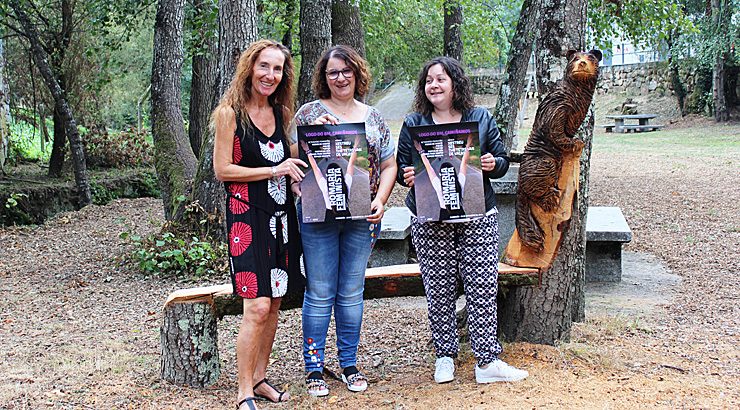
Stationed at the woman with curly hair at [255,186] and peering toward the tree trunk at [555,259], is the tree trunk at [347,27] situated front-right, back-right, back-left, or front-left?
front-left

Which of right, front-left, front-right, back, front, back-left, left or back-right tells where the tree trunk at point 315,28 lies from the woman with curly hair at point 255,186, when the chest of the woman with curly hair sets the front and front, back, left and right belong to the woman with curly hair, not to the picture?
back-left

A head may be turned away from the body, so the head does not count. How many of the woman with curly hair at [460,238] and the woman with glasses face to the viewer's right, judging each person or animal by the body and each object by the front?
0

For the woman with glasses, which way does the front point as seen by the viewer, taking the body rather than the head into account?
toward the camera

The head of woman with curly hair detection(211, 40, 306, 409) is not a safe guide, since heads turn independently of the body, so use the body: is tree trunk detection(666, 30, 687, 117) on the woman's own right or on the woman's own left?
on the woman's own left

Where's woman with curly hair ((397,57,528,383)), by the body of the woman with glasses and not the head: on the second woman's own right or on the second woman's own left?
on the second woman's own left

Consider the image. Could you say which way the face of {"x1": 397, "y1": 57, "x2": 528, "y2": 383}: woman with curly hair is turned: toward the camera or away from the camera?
toward the camera

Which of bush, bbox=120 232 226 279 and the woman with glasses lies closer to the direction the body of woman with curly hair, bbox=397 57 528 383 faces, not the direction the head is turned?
the woman with glasses

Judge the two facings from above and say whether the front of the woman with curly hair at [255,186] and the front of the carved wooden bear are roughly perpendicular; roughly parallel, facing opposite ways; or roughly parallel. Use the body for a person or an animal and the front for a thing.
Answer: roughly parallel

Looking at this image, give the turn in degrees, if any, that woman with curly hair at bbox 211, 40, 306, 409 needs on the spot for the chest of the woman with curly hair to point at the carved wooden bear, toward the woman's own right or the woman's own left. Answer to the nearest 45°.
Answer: approximately 45° to the woman's own left

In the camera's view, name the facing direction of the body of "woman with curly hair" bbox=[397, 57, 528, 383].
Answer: toward the camera

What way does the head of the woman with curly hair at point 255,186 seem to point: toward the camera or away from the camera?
toward the camera

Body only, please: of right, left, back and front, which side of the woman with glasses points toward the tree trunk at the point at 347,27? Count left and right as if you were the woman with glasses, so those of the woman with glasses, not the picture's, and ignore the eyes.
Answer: back

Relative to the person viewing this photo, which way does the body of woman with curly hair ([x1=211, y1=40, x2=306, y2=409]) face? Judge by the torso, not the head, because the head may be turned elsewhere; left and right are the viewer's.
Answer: facing the viewer and to the right of the viewer

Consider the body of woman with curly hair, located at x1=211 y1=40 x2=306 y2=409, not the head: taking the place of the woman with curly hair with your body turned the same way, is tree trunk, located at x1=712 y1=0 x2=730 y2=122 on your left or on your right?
on your left

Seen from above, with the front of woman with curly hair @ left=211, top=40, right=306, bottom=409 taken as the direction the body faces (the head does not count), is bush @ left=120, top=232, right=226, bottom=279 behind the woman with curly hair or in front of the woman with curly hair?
behind
